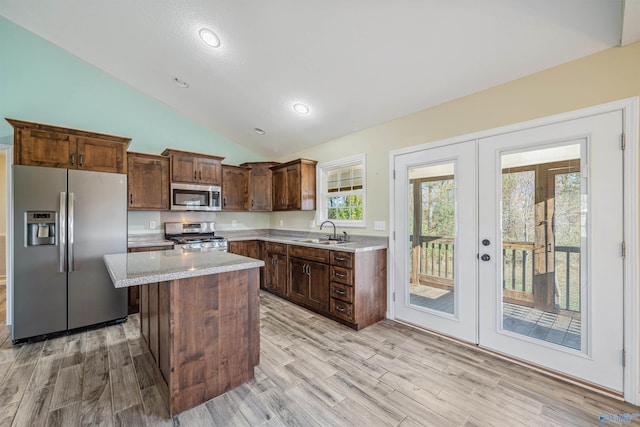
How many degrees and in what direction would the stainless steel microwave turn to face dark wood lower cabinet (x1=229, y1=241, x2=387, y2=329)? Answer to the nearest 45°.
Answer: approximately 45° to its left

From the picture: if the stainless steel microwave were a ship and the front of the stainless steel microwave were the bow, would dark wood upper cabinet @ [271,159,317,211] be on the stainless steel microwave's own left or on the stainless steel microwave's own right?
on the stainless steel microwave's own left

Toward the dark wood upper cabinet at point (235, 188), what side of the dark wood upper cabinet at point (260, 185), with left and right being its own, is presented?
right

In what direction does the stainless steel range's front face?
toward the camera

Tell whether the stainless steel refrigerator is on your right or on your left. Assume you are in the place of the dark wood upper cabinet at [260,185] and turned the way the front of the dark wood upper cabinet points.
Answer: on your right

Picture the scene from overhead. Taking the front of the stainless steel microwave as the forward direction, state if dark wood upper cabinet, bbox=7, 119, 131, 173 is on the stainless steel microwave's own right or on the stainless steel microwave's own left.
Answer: on the stainless steel microwave's own right

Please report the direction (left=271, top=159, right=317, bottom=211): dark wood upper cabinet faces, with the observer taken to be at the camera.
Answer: facing the viewer and to the left of the viewer

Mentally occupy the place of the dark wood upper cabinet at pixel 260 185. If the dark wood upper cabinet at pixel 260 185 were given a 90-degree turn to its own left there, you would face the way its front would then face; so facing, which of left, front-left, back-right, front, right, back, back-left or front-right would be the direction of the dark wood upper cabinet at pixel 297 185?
front-right

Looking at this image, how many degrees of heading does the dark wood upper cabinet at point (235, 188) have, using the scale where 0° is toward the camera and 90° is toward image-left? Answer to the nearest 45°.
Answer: approximately 315°

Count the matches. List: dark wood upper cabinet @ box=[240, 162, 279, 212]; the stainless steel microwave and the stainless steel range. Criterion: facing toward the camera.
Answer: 3

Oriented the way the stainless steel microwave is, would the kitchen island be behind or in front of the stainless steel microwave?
in front

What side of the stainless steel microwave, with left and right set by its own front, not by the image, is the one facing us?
front

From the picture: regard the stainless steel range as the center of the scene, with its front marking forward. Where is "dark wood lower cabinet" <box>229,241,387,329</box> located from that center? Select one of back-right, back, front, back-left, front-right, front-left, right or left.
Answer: front-left
